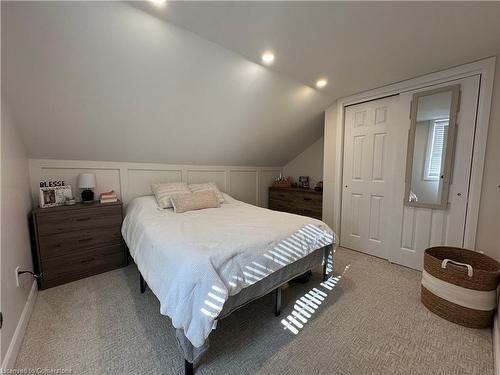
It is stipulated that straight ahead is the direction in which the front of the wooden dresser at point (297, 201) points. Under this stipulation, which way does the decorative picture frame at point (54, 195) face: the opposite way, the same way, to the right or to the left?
to the left

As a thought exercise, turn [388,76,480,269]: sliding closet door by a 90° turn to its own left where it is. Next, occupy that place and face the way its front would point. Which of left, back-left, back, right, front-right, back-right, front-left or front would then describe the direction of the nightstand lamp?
back-right

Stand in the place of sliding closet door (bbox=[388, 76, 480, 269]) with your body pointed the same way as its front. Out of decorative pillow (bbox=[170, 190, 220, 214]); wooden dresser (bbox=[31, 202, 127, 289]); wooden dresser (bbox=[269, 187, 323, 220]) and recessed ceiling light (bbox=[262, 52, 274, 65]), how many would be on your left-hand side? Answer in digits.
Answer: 0

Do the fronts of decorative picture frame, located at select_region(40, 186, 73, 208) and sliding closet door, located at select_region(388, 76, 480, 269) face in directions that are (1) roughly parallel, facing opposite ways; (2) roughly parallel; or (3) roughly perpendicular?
roughly perpendicular

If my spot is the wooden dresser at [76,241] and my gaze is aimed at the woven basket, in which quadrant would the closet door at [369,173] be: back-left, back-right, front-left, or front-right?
front-left

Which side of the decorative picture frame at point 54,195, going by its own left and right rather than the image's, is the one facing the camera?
front

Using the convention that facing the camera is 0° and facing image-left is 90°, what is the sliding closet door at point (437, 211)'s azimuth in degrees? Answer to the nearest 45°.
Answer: approximately 0°

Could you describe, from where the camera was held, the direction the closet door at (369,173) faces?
facing the viewer and to the left of the viewer

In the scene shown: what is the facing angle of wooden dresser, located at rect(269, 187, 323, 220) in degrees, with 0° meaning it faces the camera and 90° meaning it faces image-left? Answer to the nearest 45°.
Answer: approximately 45°

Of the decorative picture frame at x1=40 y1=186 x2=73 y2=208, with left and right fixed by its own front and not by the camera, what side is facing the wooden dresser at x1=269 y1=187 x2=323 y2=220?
left

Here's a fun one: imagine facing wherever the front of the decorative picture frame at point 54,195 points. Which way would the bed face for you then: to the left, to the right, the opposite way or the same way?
the same way

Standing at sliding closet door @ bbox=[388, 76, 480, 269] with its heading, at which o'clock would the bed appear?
The bed is roughly at 1 o'clock from the sliding closet door.

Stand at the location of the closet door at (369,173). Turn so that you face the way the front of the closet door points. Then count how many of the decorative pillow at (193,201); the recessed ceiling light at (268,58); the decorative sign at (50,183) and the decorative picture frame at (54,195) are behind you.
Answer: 0

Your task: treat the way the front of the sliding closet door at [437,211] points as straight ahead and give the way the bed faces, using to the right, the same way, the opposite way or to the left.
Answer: to the left
